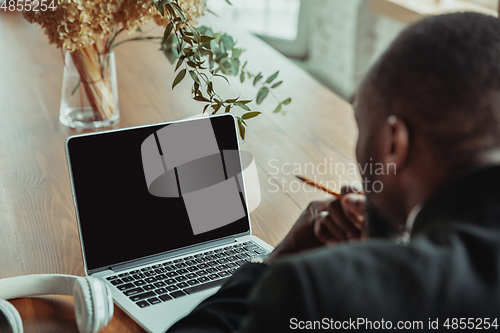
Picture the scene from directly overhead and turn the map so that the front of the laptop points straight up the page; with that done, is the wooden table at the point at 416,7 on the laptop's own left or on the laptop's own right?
on the laptop's own left

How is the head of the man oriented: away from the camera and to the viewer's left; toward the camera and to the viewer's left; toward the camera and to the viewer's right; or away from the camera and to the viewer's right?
away from the camera and to the viewer's left

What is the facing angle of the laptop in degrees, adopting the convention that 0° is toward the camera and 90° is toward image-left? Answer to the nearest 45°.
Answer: approximately 315°

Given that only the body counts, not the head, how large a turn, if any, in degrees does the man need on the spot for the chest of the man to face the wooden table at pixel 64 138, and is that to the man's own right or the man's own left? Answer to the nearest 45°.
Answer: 0° — they already face it

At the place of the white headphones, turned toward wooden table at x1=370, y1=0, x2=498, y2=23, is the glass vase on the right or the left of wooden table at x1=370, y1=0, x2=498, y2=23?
left

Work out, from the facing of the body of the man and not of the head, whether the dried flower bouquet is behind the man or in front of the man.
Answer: in front

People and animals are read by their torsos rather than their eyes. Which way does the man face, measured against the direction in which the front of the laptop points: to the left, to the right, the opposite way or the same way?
the opposite way

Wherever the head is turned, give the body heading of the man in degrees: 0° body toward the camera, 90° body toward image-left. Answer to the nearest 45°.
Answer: approximately 135°
